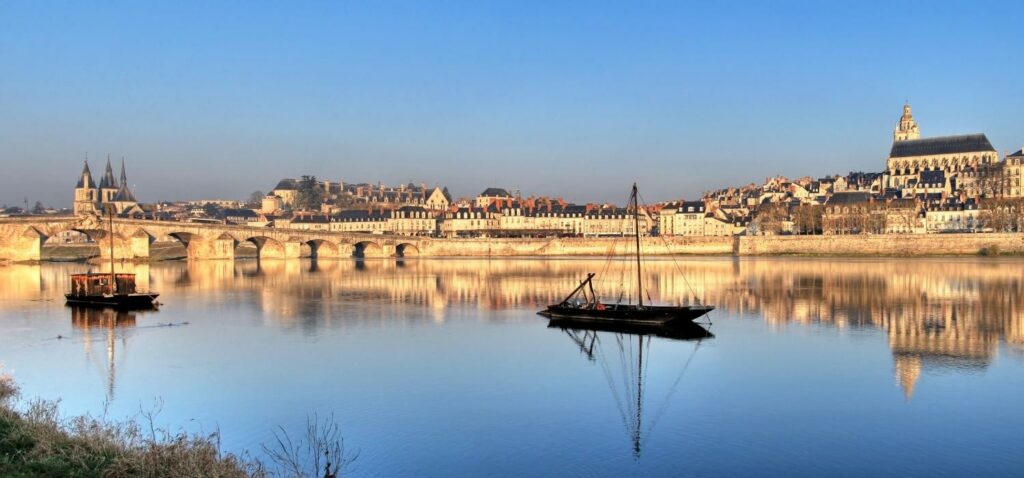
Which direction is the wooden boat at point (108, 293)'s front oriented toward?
to the viewer's right

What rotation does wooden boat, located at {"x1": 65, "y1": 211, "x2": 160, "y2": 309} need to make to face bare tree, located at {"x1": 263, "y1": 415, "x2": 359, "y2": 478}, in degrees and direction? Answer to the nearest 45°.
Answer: approximately 90° to its right

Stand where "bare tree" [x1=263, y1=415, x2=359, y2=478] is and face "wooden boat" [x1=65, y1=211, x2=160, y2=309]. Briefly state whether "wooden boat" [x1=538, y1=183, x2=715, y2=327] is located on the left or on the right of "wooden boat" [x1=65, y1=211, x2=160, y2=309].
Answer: right

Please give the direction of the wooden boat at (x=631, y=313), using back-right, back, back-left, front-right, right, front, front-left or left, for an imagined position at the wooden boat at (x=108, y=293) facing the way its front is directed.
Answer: front-right

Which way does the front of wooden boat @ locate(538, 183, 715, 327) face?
to the viewer's right

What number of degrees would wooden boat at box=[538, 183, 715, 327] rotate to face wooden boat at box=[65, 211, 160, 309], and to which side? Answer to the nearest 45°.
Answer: approximately 180°

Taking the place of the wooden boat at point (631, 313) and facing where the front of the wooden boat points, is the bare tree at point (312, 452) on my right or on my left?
on my right

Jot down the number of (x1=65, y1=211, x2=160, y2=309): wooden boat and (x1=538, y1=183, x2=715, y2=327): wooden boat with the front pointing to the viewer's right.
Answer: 2

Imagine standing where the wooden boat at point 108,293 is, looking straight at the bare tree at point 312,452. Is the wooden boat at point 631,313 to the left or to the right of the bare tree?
left
